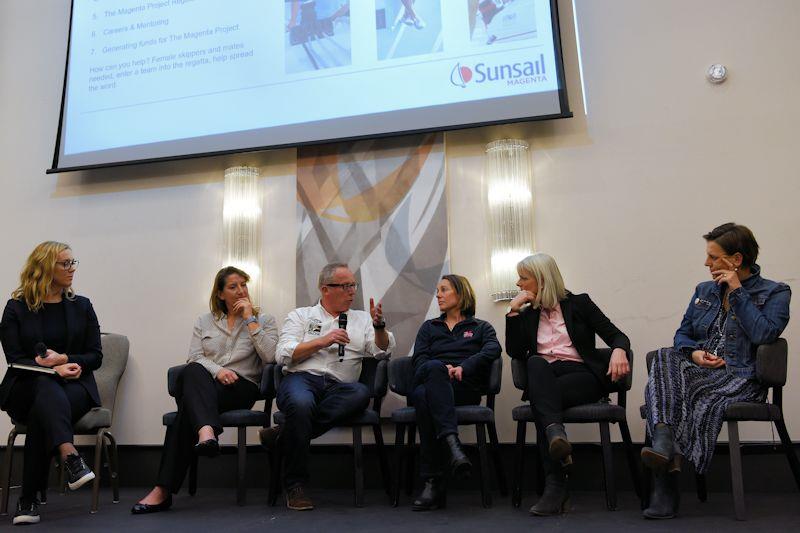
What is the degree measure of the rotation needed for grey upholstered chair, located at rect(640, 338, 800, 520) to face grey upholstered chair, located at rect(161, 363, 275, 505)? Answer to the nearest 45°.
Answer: approximately 45° to its right

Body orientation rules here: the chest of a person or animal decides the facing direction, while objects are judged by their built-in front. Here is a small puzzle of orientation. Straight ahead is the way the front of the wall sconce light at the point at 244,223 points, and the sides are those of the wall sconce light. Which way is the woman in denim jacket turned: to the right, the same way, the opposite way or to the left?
to the right

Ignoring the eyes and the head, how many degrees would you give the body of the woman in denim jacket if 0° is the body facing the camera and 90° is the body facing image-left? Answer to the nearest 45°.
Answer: approximately 45°

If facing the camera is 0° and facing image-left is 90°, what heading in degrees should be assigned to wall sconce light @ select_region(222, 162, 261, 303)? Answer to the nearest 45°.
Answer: approximately 0°

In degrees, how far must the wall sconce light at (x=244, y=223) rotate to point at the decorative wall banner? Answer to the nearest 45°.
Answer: approximately 45° to its left

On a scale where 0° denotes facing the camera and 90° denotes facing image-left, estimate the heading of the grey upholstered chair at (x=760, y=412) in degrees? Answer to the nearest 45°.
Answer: approximately 45°

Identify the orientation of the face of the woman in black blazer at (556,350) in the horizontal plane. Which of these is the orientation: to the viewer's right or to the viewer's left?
to the viewer's left

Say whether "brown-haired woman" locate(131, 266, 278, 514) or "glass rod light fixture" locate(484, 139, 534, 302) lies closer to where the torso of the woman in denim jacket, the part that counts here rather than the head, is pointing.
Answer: the brown-haired woman
